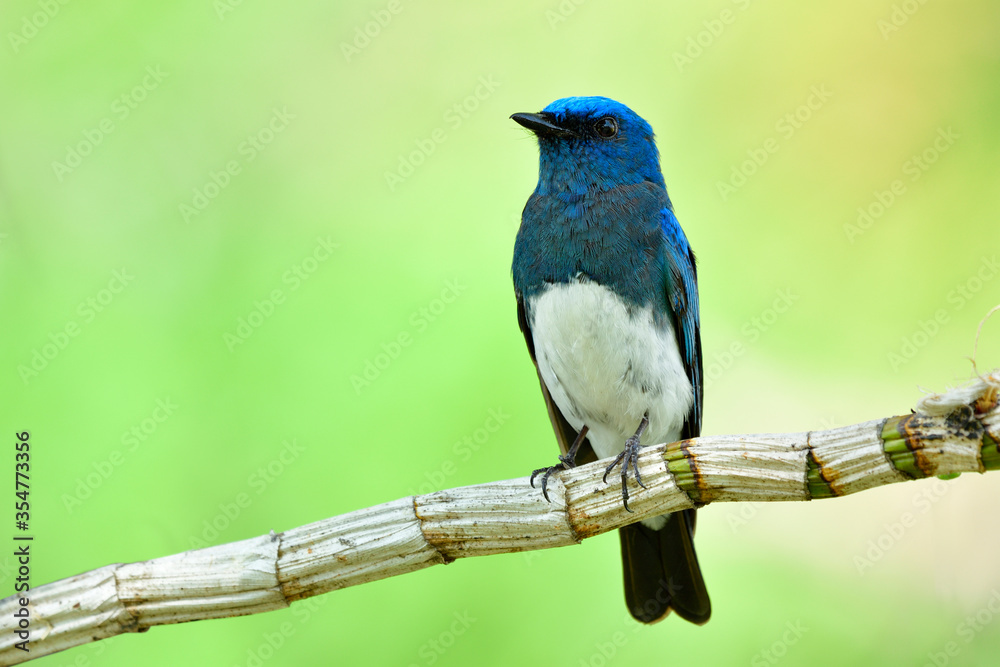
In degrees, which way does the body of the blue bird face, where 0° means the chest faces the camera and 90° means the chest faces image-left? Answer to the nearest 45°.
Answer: approximately 45°
